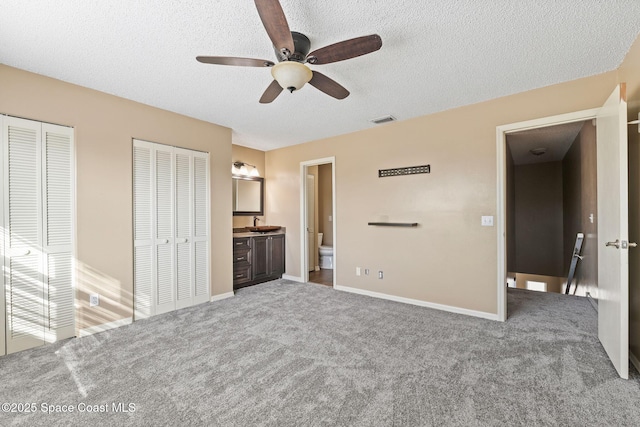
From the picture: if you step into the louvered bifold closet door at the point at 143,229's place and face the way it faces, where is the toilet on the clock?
The toilet is roughly at 10 o'clock from the louvered bifold closet door.

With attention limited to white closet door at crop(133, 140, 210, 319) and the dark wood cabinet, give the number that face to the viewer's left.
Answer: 0

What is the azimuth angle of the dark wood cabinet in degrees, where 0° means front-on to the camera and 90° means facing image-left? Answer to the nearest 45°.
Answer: approximately 315°

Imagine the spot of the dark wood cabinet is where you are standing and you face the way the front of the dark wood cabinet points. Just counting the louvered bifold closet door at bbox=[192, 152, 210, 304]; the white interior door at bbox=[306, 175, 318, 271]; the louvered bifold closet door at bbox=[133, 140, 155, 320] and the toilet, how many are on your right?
2

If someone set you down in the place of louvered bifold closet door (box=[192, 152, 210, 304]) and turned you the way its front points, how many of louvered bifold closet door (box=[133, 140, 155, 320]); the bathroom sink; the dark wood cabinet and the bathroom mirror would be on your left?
3

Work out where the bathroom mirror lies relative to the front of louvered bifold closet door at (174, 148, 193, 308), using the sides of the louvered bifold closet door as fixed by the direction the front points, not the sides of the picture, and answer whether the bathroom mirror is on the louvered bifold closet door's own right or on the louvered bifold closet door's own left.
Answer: on the louvered bifold closet door's own left

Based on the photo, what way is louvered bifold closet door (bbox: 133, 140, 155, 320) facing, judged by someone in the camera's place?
facing the viewer and to the right of the viewer

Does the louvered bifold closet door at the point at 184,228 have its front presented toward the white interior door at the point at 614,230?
yes

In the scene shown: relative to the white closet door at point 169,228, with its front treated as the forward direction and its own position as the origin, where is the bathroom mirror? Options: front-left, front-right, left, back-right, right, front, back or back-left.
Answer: left

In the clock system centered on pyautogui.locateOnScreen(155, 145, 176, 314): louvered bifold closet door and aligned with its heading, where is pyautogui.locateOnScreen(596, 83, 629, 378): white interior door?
The white interior door is roughly at 12 o'clock from the louvered bifold closet door.

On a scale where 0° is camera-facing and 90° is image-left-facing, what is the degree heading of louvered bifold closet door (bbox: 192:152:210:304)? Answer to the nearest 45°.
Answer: approximately 315°

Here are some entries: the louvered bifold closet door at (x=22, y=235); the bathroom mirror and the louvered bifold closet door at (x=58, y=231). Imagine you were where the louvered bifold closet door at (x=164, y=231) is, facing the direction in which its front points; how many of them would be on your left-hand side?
1
